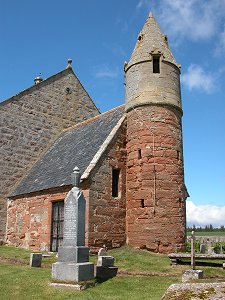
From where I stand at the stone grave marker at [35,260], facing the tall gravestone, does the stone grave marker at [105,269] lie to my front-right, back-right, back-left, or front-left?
front-left

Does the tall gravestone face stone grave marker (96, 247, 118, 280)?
no

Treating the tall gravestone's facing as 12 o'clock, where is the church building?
The church building is roughly at 5 o'clock from the tall gravestone.

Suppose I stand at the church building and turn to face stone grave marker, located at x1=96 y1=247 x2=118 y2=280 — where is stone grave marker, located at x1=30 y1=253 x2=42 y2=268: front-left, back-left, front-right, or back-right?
front-right

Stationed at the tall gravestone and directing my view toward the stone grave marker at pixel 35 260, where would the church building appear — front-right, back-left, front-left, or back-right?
front-right

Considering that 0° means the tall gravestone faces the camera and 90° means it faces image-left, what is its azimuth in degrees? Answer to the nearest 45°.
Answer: approximately 45°

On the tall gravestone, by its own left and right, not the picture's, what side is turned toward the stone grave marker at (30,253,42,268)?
right
